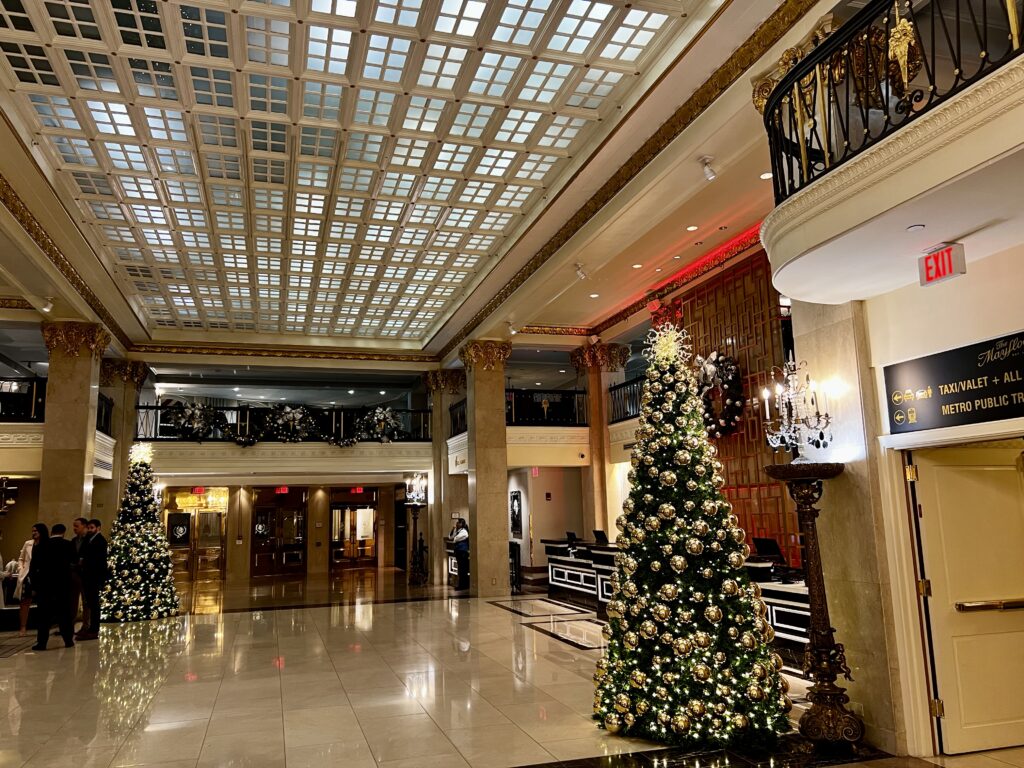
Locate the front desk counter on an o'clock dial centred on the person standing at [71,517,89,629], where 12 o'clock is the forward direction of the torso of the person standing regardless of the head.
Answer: The front desk counter is roughly at 8 o'clock from the person standing.

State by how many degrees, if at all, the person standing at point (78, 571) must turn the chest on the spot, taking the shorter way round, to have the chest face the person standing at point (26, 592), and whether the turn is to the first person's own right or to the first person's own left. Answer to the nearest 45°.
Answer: approximately 90° to the first person's own right

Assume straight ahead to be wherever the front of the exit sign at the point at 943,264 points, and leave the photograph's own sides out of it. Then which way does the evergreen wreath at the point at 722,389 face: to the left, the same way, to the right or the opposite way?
the same way

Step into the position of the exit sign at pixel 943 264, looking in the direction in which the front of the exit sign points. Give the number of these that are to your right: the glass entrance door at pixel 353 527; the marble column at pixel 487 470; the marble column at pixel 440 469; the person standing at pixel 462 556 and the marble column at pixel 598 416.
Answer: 5

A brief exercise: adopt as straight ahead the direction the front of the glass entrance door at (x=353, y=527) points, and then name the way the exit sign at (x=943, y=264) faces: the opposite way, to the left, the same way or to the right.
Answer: to the right

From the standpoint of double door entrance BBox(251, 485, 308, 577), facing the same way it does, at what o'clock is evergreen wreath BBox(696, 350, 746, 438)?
The evergreen wreath is roughly at 11 o'clock from the double door entrance.

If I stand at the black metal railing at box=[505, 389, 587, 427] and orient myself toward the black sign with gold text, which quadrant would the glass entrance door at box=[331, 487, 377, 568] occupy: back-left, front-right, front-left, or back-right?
back-right

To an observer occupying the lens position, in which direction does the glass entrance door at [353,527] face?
facing the viewer

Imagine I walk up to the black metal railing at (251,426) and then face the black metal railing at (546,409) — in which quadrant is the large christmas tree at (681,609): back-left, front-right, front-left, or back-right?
front-right

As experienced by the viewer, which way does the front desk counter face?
facing the viewer and to the left of the viewer

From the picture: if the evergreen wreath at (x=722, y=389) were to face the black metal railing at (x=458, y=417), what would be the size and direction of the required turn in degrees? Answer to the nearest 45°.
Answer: approximately 90° to its right
